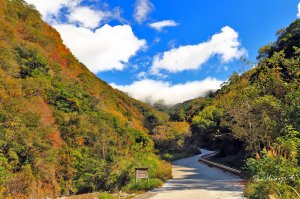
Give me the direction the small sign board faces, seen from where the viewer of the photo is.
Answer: facing the viewer
